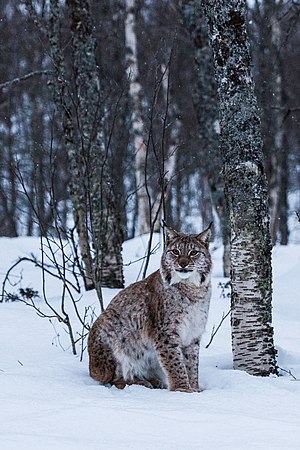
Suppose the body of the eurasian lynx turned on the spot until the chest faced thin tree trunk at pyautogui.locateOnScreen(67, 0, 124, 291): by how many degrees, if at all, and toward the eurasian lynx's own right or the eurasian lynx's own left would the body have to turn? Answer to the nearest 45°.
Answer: approximately 135° to the eurasian lynx's own left

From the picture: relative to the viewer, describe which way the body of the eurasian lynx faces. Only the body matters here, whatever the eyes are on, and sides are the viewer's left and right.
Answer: facing the viewer and to the right of the viewer

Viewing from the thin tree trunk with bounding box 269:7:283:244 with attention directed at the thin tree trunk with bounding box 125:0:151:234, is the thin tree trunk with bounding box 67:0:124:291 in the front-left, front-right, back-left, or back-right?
front-left

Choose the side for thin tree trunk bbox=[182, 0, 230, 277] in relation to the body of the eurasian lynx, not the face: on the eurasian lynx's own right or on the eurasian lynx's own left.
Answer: on the eurasian lynx's own left

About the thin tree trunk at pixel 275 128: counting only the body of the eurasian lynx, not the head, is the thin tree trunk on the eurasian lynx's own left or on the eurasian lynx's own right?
on the eurasian lynx's own left

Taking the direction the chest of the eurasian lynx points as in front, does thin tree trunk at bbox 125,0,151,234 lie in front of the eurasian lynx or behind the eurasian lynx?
behind
